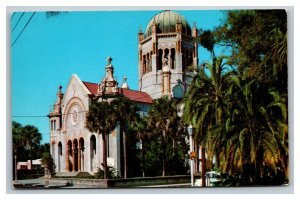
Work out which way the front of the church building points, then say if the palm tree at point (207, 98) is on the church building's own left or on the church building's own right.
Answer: on the church building's own left

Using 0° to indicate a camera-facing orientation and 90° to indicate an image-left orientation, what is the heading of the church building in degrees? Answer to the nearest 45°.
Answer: approximately 45°

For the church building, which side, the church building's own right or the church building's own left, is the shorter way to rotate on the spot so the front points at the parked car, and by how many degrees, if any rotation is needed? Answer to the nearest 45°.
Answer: approximately 45° to the church building's own left
